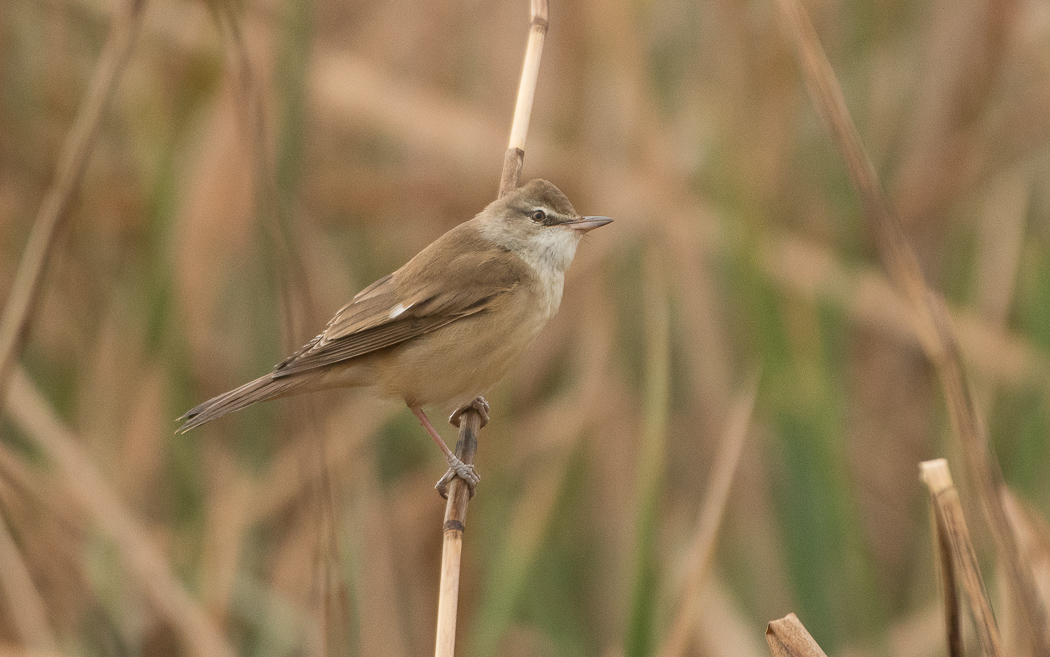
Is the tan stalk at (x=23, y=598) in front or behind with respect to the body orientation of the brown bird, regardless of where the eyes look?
behind

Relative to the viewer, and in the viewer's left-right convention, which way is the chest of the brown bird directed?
facing to the right of the viewer

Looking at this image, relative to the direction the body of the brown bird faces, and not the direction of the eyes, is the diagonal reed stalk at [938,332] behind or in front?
in front
